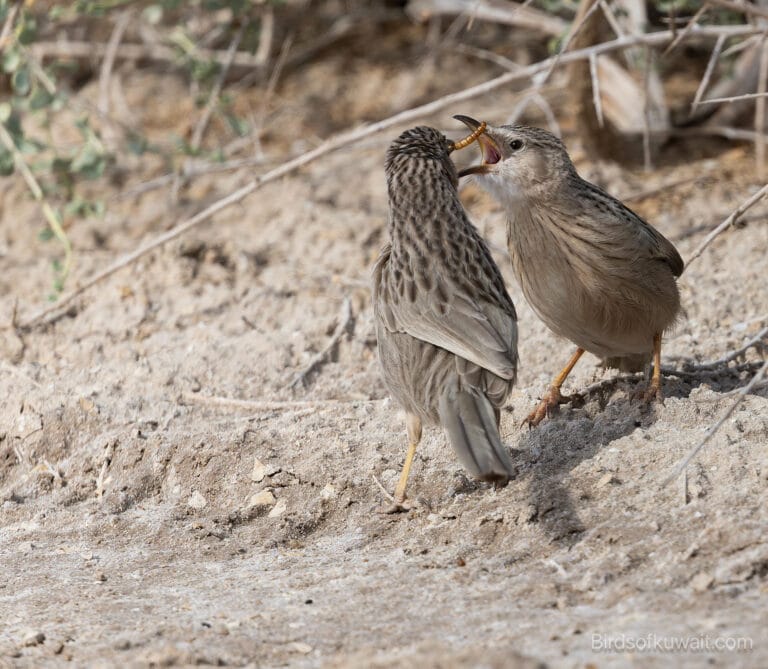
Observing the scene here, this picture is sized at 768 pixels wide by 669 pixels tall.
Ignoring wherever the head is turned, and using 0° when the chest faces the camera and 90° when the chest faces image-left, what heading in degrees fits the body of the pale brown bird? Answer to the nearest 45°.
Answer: approximately 45°

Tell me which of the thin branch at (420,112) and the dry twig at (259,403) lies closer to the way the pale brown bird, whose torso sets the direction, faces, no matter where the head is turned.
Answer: the dry twig

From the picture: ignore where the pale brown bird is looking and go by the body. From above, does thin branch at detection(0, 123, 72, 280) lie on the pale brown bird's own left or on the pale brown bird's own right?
on the pale brown bird's own right

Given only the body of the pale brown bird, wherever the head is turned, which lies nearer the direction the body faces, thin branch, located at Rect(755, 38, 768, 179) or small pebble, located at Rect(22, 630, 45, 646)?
the small pebble

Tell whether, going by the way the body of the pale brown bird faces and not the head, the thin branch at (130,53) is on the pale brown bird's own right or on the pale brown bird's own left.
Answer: on the pale brown bird's own right

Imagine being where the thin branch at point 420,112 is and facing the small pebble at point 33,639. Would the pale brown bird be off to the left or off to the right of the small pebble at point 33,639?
left

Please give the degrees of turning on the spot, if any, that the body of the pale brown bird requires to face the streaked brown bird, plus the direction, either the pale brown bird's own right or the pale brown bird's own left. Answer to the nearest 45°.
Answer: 0° — it already faces it

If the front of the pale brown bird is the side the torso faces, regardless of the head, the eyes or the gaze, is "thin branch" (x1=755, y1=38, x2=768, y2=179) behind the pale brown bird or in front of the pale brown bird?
behind

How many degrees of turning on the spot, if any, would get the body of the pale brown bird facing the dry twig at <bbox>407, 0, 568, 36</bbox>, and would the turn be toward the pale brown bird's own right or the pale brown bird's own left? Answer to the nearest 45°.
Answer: approximately 135° to the pale brown bird's own right
